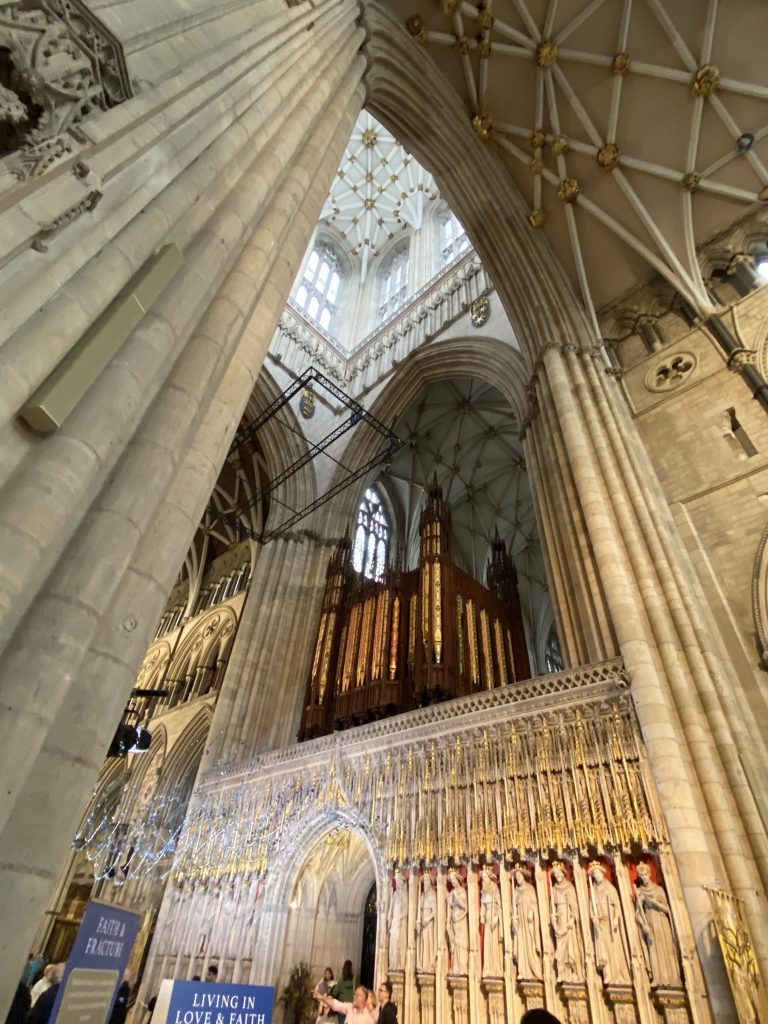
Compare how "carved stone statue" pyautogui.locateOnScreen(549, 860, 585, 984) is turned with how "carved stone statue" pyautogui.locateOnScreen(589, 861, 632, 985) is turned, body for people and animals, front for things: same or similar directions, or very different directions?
same or similar directions

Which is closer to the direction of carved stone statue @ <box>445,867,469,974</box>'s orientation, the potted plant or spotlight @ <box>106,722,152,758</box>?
the spotlight

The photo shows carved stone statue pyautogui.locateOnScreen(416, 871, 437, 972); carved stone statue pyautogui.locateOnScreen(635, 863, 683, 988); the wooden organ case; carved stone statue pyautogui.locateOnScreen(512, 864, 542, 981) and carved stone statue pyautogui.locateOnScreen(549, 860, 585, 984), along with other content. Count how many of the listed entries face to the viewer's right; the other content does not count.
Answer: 0

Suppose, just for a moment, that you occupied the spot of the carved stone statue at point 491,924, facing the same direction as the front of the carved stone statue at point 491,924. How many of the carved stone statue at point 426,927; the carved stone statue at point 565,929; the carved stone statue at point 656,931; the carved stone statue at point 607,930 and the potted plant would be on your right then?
2

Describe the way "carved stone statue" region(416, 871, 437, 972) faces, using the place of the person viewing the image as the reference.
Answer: facing the viewer and to the left of the viewer

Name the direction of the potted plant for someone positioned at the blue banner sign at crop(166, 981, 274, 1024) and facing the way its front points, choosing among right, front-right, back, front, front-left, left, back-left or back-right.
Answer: back

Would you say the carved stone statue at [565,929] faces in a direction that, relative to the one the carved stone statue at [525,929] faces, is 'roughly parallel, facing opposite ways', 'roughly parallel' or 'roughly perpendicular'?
roughly parallel

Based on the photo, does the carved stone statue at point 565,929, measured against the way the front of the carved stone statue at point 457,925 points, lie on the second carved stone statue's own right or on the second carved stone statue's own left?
on the second carved stone statue's own left

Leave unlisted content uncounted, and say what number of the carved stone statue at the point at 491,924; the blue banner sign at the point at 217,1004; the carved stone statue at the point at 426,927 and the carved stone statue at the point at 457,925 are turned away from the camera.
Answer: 0

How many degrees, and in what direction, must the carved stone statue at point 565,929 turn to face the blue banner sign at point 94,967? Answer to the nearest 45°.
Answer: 0° — it already faces it

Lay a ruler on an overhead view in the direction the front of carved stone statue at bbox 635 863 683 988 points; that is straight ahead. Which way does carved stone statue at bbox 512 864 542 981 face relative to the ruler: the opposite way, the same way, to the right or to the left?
the same way

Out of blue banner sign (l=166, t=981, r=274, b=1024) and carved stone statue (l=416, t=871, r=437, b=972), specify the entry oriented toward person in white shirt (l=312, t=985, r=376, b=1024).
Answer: the carved stone statue

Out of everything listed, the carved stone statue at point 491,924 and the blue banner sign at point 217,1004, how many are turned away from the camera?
0

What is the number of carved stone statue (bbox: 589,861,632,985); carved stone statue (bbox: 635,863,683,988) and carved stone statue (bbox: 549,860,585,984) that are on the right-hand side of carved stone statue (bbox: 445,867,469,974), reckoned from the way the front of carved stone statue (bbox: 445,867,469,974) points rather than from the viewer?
0

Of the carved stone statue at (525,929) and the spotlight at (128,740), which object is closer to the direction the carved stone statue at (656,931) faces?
the spotlight

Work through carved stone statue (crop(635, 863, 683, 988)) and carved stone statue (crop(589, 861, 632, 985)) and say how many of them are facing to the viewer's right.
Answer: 0

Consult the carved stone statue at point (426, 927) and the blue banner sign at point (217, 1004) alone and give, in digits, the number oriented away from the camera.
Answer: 0

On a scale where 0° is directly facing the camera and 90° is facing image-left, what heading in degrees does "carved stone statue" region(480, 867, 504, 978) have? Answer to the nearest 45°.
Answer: approximately 45°

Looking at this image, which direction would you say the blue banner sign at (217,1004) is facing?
toward the camera
